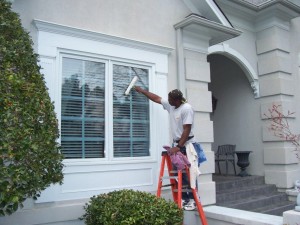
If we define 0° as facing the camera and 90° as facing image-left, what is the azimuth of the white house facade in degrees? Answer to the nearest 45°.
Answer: approximately 315°

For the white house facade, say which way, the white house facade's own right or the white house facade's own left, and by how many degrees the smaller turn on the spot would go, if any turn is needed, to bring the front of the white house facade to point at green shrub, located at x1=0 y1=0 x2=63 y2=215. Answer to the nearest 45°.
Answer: approximately 90° to the white house facade's own right

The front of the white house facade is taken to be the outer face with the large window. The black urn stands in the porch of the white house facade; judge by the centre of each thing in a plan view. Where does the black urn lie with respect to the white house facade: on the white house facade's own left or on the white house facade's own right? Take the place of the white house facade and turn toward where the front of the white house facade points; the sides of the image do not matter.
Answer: on the white house facade's own left

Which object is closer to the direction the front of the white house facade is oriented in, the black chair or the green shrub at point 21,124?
the green shrub

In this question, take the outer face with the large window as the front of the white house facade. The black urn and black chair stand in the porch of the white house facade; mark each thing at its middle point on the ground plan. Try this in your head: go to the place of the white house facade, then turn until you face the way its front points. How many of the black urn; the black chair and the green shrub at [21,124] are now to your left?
2
